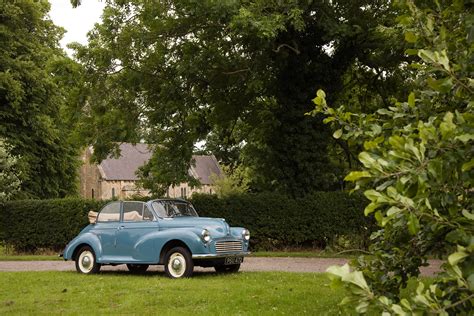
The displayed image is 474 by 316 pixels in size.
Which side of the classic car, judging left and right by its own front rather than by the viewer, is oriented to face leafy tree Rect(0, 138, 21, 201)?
back

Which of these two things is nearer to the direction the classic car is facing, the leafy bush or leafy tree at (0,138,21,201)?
the leafy bush

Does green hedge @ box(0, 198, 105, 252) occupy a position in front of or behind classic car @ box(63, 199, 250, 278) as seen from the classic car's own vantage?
behind

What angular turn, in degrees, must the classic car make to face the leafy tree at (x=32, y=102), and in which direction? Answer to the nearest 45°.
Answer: approximately 135° to its left

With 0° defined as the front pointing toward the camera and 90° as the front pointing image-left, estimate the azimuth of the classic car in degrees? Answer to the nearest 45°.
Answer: approximately 315°

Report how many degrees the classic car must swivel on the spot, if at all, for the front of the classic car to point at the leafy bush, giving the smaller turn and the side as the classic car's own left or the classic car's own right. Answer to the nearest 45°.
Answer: approximately 45° to the classic car's own right

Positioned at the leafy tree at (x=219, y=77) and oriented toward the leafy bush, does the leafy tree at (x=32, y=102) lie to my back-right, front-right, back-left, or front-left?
back-right

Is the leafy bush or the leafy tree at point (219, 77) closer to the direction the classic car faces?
the leafy bush

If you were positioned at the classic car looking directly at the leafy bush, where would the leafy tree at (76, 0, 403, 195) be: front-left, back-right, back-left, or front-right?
back-left

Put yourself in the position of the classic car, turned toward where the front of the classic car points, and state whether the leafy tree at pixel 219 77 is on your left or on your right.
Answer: on your left

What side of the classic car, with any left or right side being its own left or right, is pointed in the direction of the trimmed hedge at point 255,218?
left
